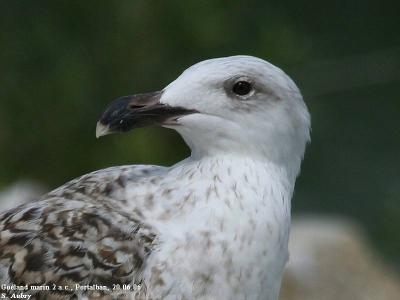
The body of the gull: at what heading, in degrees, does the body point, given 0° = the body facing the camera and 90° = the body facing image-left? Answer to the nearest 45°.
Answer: approximately 315°
